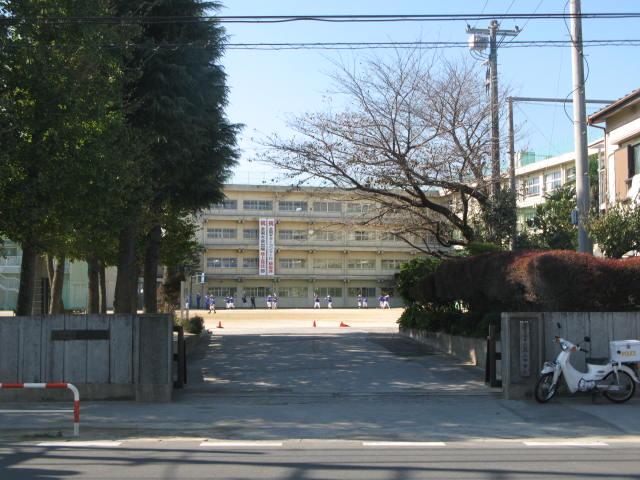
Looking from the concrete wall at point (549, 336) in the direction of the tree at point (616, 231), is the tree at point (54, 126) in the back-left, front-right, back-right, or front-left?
back-left

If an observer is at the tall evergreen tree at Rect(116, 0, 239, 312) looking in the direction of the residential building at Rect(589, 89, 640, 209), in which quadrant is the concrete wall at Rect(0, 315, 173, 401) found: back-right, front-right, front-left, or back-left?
back-right

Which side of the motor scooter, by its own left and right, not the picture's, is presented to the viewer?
left

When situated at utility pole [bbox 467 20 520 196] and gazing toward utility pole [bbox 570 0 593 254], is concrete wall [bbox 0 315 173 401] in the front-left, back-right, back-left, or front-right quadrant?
front-right

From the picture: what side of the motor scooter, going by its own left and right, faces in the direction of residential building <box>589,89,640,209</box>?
right

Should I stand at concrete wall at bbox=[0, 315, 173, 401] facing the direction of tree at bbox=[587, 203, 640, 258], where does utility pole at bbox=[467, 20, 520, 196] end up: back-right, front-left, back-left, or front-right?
front-left

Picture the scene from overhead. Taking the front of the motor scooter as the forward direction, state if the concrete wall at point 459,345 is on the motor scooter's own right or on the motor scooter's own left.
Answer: on the motor scooter's own right

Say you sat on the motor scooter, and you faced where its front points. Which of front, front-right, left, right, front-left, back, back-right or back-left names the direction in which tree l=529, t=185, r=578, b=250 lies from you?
right

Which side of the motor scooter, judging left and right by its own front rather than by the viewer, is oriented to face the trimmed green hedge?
right

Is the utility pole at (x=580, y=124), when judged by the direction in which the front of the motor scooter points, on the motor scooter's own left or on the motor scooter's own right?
on the motor scooter's own right

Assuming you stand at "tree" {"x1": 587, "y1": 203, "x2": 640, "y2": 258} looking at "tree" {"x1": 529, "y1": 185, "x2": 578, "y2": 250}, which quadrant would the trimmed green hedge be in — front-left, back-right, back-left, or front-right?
front-left
